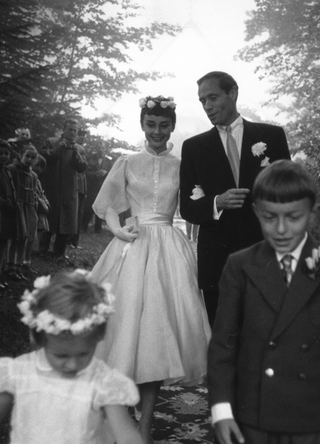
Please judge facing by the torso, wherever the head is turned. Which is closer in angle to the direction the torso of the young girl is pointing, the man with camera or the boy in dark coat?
the boy in dark coat

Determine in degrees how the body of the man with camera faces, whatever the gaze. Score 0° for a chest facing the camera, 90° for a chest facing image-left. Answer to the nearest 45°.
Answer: approximately 0°

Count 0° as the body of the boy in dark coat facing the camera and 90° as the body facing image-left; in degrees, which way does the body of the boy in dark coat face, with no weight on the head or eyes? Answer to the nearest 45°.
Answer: approximately 0°

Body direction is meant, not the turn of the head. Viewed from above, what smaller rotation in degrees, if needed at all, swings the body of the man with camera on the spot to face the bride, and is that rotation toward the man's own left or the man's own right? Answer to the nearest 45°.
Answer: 0° — they already face them

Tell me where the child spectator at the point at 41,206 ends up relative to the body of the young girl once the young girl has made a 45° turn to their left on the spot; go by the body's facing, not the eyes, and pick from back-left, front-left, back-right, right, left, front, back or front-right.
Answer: back-left

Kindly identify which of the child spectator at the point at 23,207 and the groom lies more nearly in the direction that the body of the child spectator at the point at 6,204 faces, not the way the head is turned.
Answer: the groom
